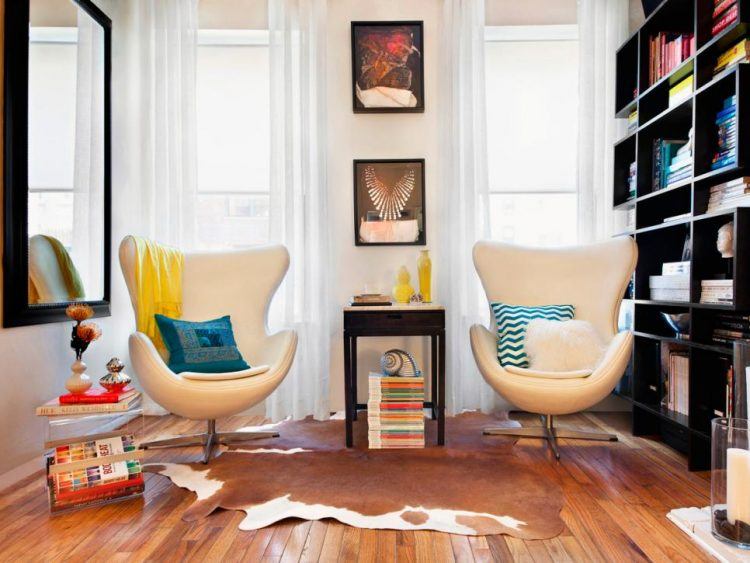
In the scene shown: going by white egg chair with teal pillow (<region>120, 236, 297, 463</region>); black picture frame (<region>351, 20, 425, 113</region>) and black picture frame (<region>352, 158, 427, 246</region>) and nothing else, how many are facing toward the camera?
3

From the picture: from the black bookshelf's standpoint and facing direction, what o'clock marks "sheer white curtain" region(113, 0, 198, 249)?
The sheer white curtain is roughly at 1 o'clock from the black bookshelf.

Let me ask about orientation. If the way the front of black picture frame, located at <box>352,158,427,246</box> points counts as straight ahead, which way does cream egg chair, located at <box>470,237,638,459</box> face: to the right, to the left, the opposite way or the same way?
the same way

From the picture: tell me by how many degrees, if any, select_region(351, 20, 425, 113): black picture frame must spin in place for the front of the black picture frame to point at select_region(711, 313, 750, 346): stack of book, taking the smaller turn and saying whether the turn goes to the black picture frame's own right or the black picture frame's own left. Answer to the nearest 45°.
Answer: approximately 45° to the black picture frame's own left

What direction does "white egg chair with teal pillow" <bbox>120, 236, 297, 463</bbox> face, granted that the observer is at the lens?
facing the viewer

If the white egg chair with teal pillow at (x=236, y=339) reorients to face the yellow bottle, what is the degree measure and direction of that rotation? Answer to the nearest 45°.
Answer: approximately 90° to its left

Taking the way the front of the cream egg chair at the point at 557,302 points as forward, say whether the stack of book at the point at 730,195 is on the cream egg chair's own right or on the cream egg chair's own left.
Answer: on the cream egg chair's own left

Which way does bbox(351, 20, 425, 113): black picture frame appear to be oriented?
toward the camera

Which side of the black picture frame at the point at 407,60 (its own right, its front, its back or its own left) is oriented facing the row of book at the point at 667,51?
left

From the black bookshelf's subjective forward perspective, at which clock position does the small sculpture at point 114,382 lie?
The small sculpture is roughly at 12 o'clock from the black bookshelf.

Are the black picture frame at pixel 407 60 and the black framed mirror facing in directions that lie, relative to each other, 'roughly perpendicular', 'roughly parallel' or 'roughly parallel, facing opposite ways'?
roughly perpendicular

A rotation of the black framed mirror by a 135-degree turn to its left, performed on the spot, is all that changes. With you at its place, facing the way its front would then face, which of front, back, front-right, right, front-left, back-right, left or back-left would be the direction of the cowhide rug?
back-right

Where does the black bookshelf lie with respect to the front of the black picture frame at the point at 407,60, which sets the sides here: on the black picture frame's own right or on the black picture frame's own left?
on the black picture frame's own left

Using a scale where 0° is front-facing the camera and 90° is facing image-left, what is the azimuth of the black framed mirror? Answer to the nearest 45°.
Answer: approximately 315°

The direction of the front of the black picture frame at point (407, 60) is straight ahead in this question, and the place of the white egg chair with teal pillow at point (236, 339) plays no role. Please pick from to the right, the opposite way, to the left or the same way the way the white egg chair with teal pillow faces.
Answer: the same way

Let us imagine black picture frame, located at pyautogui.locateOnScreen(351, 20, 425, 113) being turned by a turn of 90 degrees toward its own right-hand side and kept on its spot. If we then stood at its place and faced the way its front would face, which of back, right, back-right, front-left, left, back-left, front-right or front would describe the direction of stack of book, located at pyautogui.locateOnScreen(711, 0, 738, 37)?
back-left

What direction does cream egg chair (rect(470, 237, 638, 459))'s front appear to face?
toward the camera
